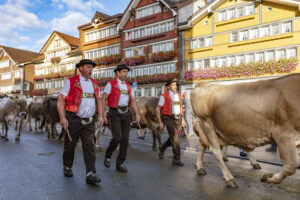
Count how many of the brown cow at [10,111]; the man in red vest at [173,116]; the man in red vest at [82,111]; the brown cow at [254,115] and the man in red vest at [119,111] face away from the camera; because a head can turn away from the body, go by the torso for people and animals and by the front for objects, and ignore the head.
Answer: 0

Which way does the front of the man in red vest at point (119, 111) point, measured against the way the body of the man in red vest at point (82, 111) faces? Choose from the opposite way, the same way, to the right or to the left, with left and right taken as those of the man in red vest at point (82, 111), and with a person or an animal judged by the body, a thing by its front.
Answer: the same way

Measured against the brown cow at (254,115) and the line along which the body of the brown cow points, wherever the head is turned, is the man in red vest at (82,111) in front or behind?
behind

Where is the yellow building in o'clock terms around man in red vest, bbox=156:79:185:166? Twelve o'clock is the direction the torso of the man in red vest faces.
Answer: The yellow building is roughly at 8 o'clock from the man in red vest.

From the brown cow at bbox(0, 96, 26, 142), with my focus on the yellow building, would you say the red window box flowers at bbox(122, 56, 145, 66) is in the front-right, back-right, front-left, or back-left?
front-left

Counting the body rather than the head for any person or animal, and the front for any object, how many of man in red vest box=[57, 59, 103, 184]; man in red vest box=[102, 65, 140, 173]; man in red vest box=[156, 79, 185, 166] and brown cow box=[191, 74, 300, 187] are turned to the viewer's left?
0

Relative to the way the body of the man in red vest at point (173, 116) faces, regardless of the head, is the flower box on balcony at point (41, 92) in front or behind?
behind

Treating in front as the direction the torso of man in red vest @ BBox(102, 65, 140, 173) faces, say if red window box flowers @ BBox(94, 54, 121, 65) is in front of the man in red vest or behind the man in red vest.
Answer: behind

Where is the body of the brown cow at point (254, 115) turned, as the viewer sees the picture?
to the viewer's right
